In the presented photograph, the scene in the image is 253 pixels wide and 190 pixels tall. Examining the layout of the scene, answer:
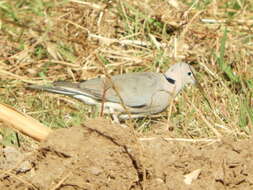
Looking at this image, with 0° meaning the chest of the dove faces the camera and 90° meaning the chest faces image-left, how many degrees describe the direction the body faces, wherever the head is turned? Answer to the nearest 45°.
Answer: approximately 270°

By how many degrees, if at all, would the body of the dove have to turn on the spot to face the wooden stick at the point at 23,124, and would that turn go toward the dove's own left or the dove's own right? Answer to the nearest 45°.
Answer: approximately 135° to the dove's own right
